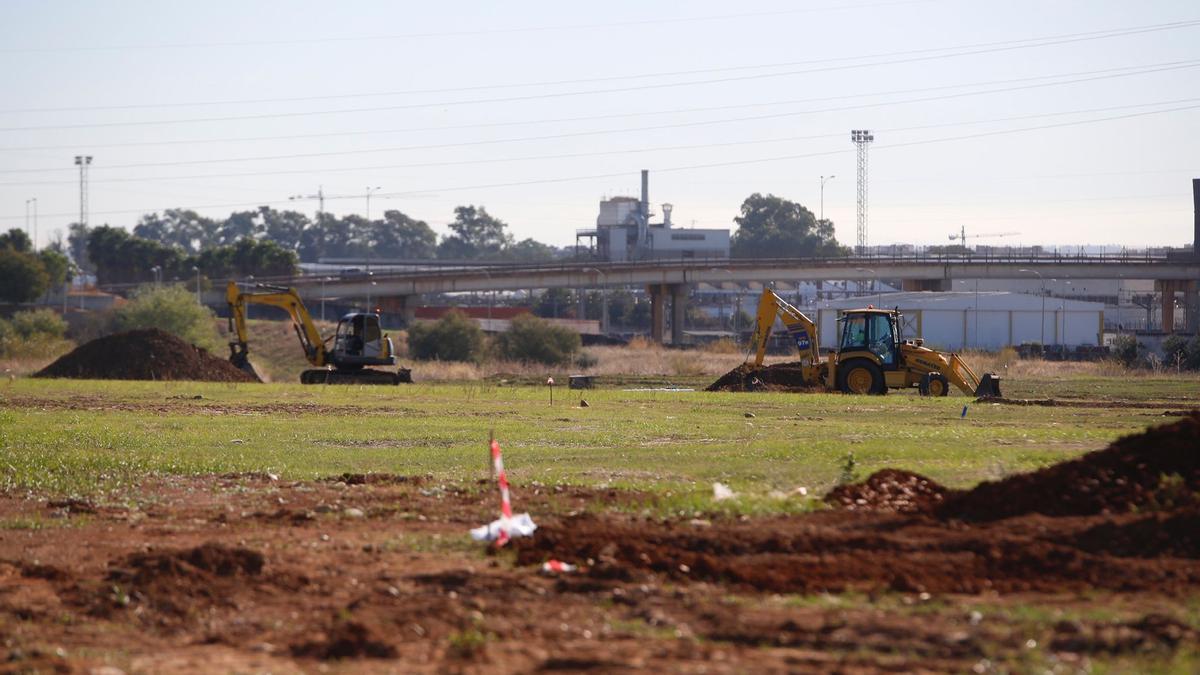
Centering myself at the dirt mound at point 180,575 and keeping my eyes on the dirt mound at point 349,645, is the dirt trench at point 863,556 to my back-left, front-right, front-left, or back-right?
front-left

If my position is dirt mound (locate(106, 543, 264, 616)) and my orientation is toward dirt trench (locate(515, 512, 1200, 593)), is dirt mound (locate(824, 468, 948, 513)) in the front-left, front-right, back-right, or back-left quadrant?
front-left

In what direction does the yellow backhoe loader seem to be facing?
to the viewer's right

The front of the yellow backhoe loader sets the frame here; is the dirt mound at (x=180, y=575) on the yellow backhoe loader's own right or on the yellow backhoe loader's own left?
on the yellow backhoe loader's own right

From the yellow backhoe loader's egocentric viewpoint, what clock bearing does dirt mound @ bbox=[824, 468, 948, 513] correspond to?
The dirt mound is roughly at 3 o'clock from the yellow backhoe loader.

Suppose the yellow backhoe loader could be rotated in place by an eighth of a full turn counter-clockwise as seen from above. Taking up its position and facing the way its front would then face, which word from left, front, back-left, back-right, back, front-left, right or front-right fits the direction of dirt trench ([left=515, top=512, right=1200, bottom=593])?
back-right

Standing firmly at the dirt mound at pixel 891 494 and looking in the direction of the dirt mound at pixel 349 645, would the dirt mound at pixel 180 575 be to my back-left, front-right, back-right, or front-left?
front-right

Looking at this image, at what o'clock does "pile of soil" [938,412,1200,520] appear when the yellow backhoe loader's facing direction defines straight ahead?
The pile of soil is roughly at 3 o'clock from the yellow backhoe loader.

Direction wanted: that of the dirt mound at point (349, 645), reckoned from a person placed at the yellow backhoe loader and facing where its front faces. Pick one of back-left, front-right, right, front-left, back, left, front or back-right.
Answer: right
